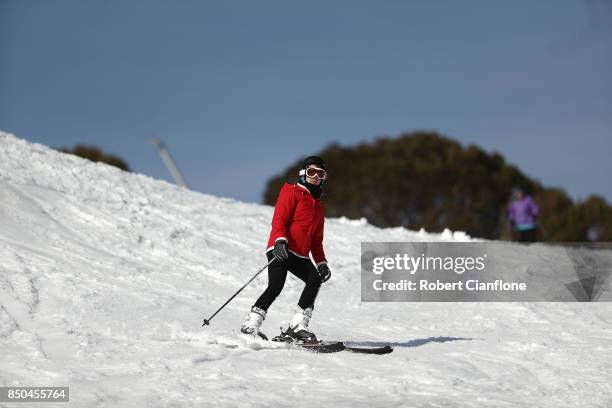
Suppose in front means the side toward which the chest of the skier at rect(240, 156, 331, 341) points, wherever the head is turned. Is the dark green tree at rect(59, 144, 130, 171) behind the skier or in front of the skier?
behind

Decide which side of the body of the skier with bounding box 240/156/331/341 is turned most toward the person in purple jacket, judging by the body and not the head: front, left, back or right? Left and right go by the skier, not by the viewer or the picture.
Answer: left

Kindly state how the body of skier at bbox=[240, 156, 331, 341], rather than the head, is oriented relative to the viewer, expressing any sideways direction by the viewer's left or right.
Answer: facing the viewer and to the right of the viewer

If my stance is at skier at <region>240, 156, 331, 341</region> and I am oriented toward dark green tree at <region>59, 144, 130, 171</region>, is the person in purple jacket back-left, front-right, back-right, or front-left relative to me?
front-right
